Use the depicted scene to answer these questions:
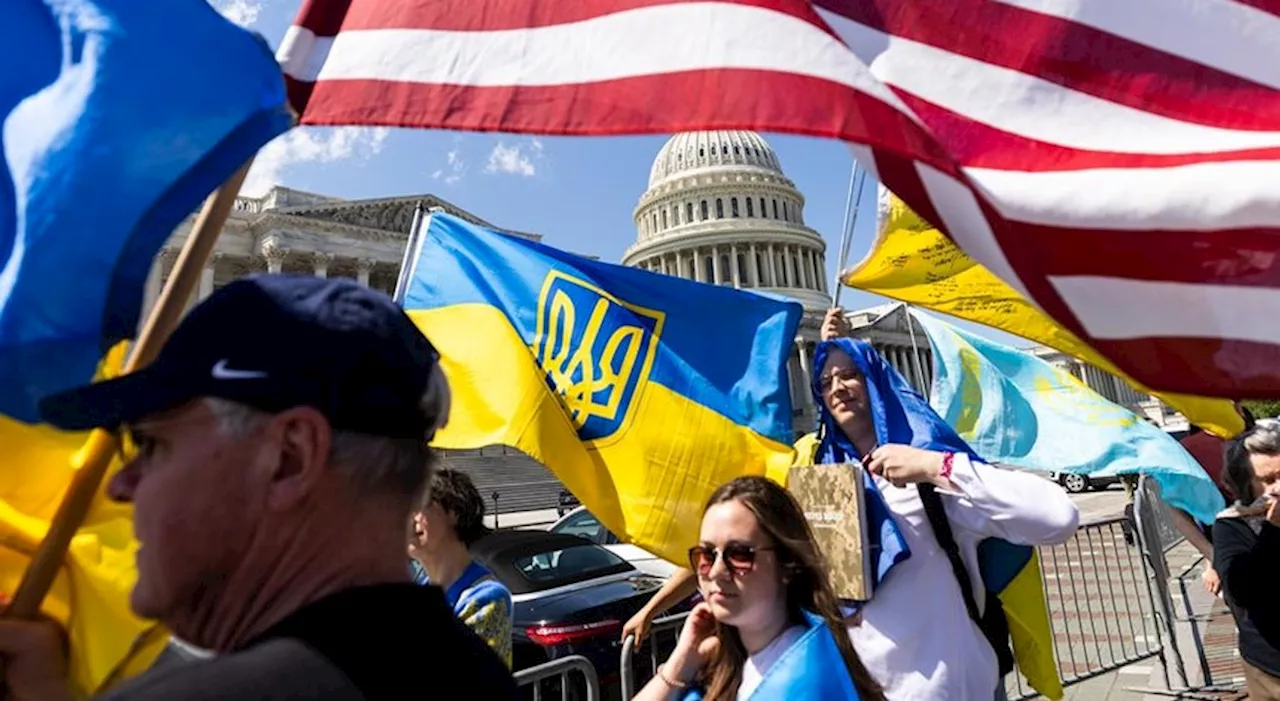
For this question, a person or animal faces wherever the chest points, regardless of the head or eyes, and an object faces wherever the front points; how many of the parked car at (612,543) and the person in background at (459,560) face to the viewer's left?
1

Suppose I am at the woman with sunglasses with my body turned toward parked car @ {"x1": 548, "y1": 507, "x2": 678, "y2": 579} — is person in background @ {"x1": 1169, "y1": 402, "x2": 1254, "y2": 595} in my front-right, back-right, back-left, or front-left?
front-right

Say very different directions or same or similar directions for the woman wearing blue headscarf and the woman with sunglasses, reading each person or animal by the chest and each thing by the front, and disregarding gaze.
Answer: same or similar directions

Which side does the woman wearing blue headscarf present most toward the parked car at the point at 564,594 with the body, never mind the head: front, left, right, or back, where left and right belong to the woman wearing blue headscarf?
right

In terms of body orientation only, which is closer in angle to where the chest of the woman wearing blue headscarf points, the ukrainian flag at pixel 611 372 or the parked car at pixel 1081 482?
the ukrainian flag

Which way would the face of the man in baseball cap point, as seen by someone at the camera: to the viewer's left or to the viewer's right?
to the viewer's left

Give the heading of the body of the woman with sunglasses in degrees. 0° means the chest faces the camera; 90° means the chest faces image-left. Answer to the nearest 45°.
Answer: approximately 45°

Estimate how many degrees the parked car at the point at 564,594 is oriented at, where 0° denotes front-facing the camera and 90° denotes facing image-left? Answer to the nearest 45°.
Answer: approximately 135°

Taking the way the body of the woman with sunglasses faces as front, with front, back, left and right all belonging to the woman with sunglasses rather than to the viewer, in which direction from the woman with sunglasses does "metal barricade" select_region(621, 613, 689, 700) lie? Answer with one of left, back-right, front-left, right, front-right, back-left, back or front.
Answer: back-right

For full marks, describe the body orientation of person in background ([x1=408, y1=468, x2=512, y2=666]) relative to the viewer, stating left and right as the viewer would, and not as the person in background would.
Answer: facing to the left of the viewer
